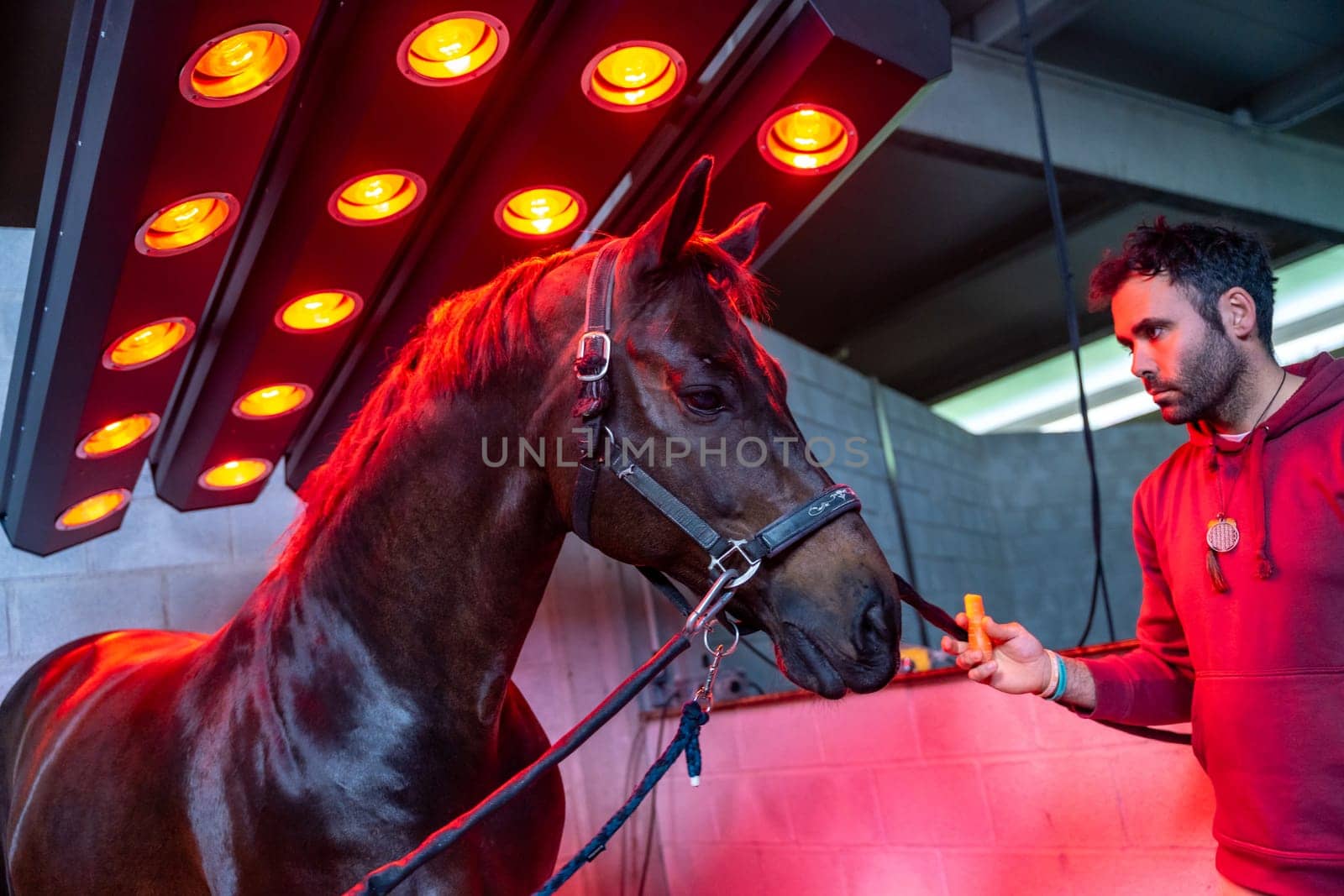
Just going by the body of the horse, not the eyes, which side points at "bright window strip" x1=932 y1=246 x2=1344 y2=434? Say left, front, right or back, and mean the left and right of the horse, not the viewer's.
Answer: left

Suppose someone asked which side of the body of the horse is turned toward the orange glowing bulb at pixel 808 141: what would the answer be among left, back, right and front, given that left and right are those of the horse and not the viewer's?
front

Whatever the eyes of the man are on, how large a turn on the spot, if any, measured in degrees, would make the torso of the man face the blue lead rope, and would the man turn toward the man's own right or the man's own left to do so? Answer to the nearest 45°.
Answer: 0° — they already face it

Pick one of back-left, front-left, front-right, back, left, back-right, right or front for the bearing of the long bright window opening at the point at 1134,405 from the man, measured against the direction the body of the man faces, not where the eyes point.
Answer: back-right

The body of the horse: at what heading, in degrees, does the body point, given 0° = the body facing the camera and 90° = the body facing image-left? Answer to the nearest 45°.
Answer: approximately 315°

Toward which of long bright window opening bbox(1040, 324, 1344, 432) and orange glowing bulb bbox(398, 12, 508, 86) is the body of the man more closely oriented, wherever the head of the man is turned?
the orange glowing bulb

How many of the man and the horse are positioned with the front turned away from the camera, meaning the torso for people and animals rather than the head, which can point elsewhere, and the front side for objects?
0

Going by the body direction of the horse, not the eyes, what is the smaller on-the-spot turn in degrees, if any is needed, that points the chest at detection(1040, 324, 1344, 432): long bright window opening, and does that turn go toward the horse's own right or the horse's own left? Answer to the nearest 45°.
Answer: approximately 90° to the horse's own left

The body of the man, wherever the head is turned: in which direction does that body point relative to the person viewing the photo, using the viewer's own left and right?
facing the viewer and to the left of the viewer
